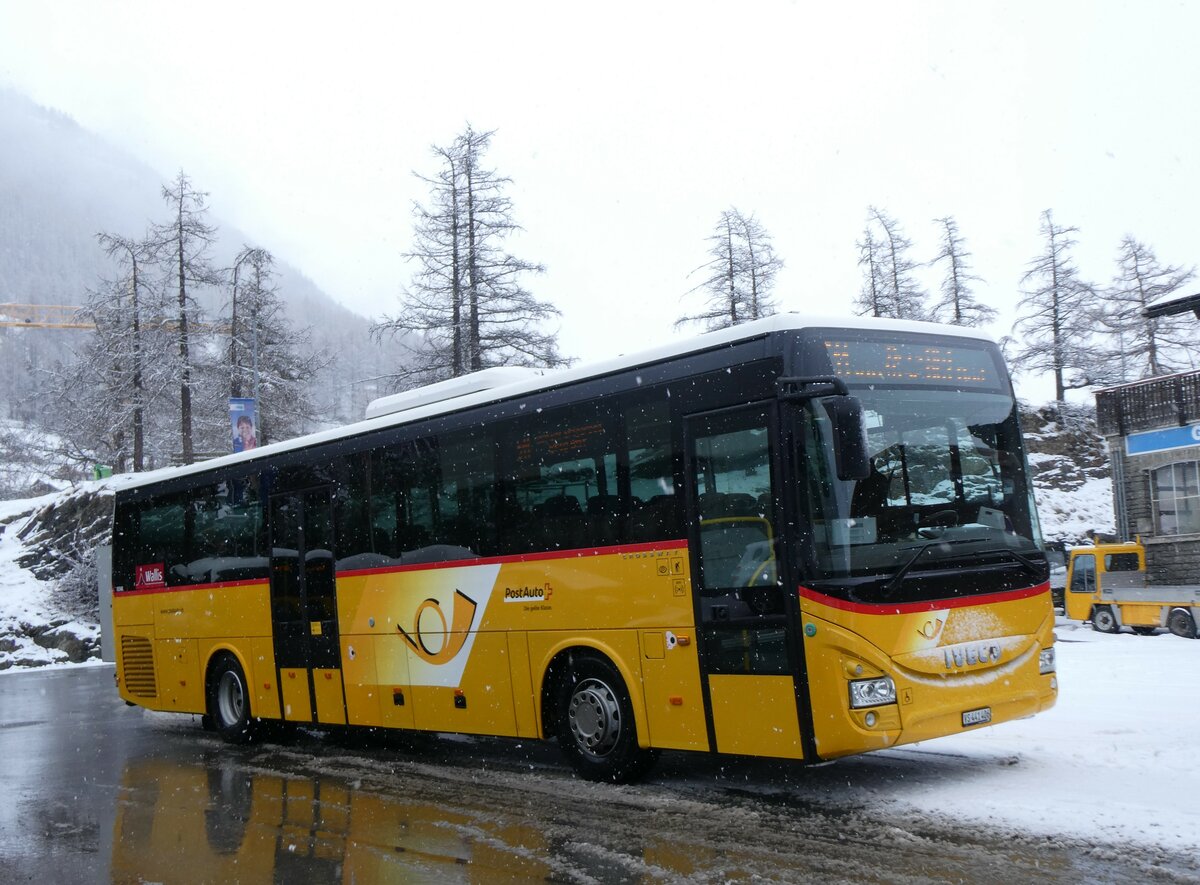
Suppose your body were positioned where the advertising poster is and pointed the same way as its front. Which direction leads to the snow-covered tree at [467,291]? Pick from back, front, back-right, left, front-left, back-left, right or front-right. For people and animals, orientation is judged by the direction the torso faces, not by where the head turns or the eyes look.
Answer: left

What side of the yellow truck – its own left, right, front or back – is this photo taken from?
left

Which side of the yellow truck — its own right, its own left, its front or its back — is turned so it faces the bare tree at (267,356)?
front

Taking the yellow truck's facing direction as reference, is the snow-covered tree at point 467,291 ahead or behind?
ahead

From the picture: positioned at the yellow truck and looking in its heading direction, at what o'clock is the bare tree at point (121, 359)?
The bare tree is roughly at 12 o'clock from the yellow truck.

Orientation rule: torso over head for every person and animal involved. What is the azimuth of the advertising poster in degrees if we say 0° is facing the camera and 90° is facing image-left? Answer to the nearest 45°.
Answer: approximately 0°

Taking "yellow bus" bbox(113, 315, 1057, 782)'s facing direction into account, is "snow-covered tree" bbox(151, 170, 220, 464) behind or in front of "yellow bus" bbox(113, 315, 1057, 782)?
behind

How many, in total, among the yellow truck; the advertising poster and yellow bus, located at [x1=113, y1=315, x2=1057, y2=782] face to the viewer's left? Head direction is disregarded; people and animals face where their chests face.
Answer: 1

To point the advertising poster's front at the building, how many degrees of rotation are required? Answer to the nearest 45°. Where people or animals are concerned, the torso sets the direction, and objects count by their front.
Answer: approximately 90° to its left

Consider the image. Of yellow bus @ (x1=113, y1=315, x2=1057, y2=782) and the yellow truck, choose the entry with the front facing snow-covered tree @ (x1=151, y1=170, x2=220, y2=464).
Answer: the yellow truck

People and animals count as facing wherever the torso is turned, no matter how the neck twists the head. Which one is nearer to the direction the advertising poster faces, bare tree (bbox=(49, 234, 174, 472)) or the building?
the building

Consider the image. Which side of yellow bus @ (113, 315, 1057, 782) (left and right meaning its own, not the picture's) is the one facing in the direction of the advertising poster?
back

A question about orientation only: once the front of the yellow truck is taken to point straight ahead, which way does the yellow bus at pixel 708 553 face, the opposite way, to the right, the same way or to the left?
the opposite way
